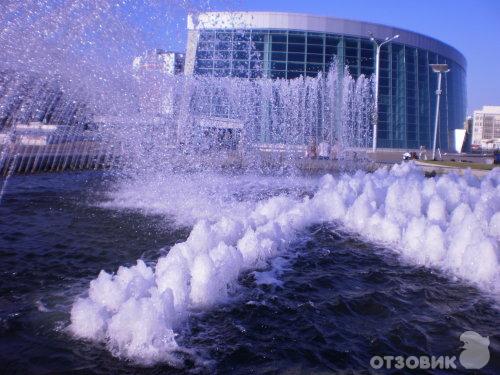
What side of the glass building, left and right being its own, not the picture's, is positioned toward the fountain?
front
